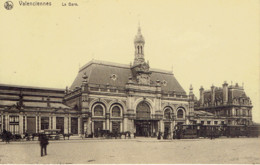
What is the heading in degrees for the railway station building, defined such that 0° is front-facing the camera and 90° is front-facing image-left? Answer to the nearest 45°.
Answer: approximately 315°
